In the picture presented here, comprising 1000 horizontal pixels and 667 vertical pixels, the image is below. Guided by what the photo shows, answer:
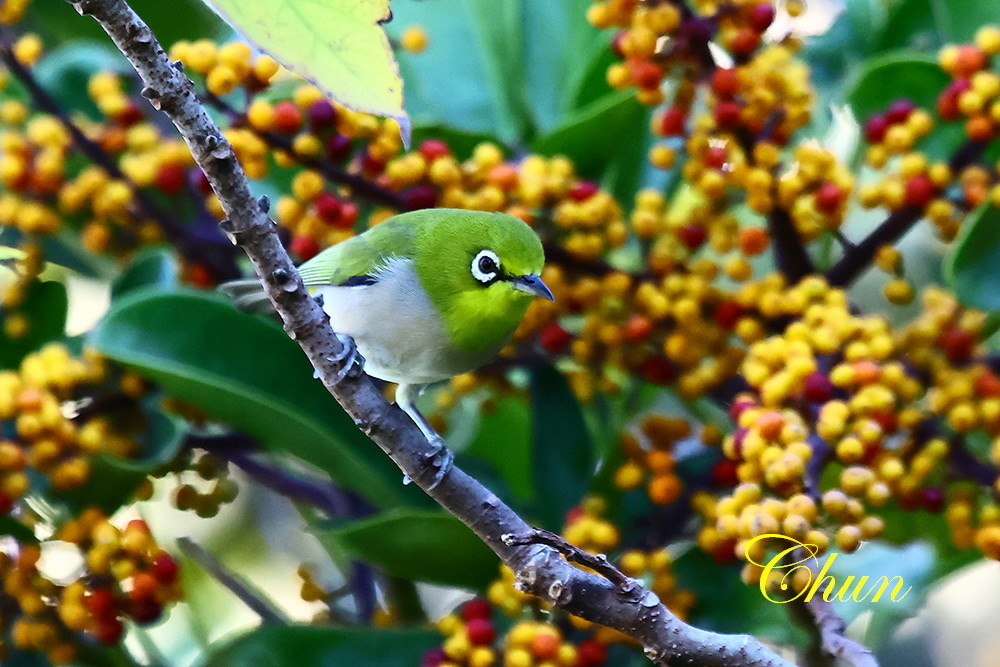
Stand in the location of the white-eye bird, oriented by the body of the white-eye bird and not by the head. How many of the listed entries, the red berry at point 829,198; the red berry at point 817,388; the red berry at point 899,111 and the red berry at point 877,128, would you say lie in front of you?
4

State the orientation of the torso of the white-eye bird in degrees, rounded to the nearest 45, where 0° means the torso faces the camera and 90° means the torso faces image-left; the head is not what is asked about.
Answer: approximately 315°

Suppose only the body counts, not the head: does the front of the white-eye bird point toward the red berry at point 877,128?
yes
